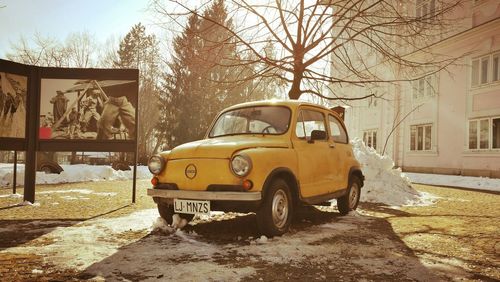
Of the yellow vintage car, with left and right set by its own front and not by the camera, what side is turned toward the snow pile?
back

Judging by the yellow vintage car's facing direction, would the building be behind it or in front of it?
behind

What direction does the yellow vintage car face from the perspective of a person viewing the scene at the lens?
facing the viewer and to the left of the viewer
